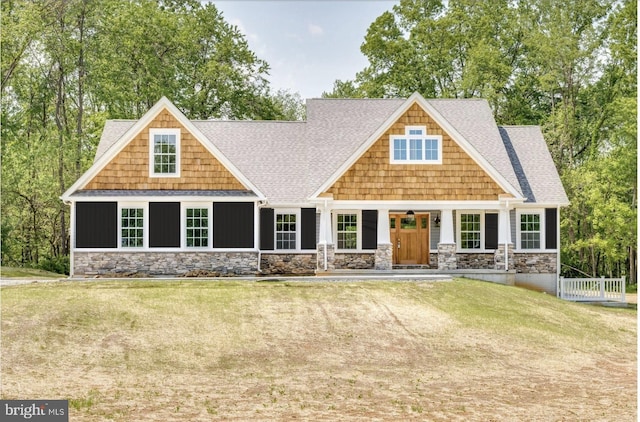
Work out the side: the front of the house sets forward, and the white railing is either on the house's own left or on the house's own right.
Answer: on the house's own left

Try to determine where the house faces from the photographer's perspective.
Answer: facing the viewer
